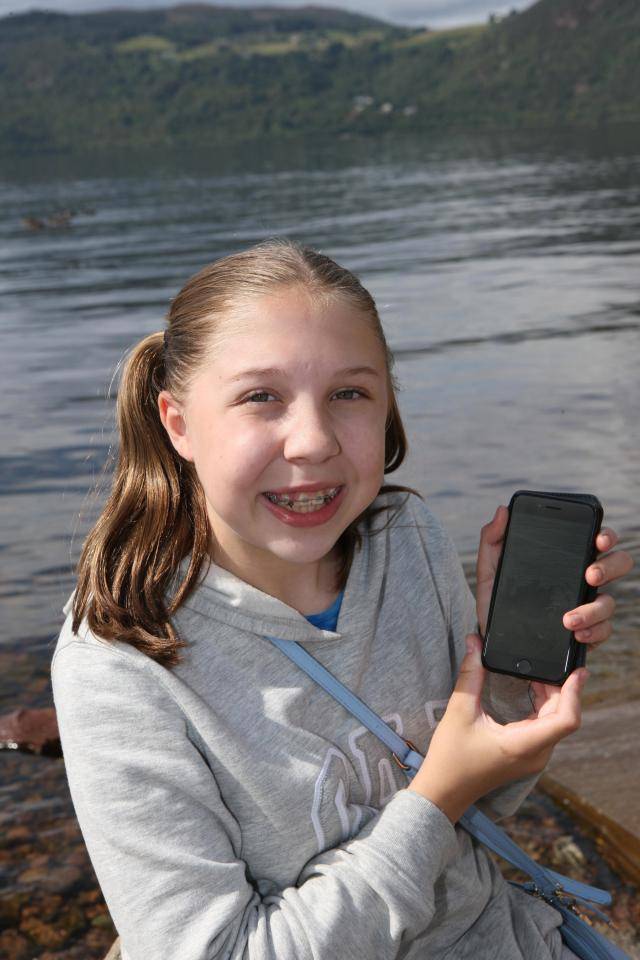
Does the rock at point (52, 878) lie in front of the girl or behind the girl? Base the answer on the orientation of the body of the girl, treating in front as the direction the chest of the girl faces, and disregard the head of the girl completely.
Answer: behind

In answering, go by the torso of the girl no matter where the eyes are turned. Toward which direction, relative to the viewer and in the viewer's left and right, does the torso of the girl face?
facing the viewer and to the right of the viewer
